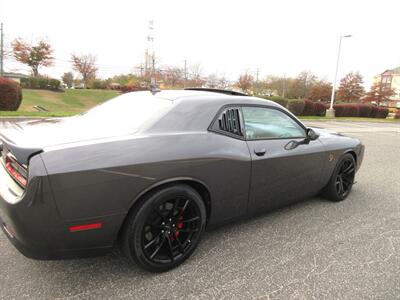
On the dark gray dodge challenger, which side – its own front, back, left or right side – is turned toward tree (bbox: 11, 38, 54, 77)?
left

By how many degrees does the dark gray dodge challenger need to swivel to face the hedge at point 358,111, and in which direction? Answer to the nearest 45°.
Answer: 0° — it already faces it

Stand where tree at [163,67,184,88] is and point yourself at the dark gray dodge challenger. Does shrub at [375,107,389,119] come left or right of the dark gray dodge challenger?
left

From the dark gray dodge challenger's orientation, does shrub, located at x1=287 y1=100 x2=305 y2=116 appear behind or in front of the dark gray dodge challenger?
in front

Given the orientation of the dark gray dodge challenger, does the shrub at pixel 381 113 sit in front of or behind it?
in front

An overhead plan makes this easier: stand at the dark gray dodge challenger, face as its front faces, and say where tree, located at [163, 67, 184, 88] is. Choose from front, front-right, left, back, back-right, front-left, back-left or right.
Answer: front-left

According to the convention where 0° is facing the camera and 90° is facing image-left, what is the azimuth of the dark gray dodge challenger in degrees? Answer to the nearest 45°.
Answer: approximately 225°

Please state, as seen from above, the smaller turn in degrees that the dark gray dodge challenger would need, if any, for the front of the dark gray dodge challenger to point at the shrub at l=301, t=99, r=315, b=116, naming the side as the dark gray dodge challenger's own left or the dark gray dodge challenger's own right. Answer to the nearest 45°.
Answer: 0° — it already faces it

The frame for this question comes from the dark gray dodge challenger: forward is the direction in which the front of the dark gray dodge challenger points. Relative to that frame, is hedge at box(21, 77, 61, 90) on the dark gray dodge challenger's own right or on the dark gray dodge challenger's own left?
on the dark gray dodge challenger's own left

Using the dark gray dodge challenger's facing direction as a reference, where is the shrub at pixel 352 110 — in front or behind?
in front

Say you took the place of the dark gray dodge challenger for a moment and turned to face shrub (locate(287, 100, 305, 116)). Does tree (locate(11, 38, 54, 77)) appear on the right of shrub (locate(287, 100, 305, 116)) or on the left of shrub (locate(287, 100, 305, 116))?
left
